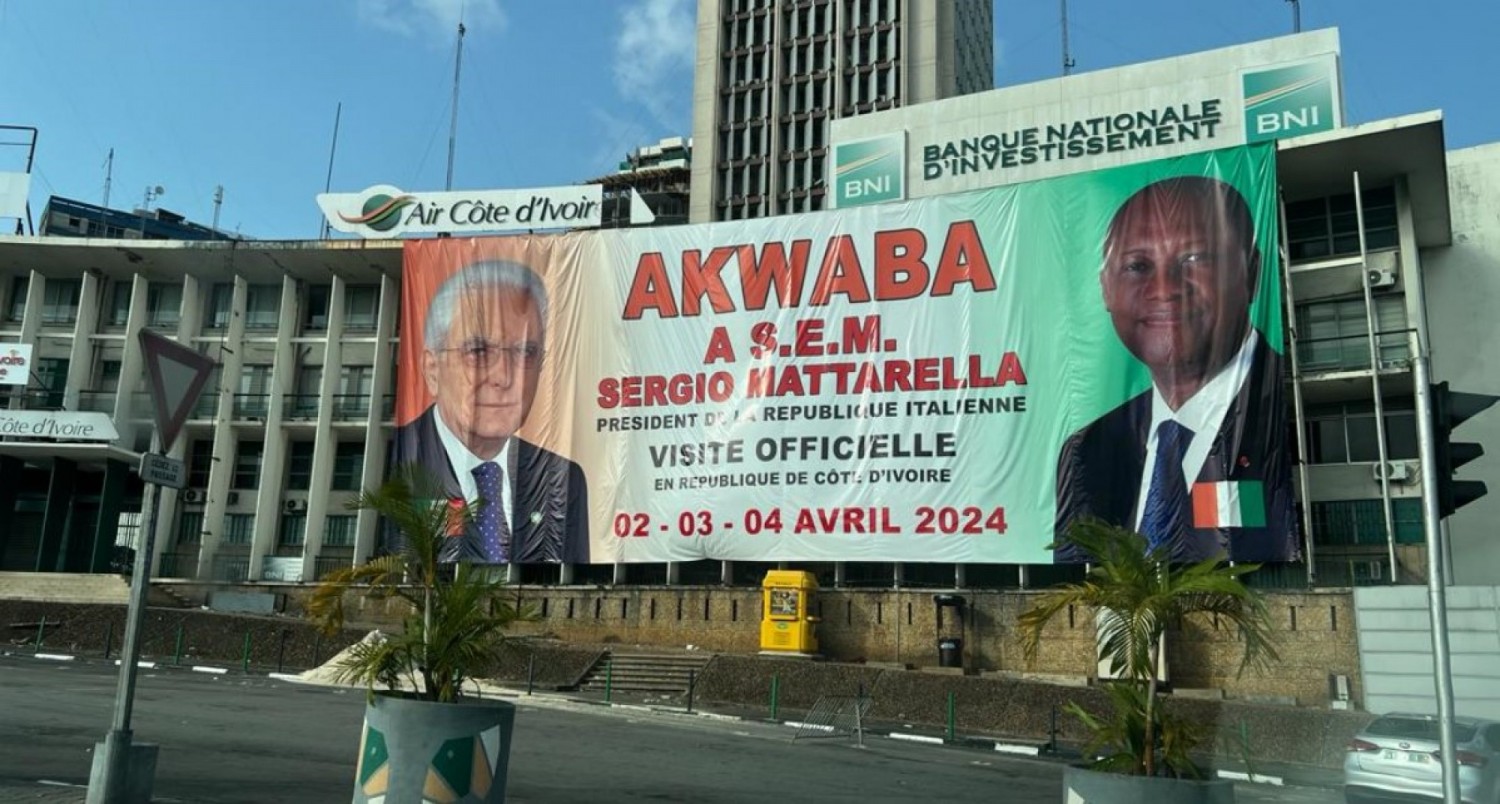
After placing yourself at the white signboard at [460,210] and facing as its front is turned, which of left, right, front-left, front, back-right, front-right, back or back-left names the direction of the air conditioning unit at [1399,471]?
front-left

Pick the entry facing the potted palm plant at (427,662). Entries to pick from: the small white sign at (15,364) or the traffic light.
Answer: the small white sign

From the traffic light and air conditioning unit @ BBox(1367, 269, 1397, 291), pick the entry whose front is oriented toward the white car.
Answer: the air conditioning unit

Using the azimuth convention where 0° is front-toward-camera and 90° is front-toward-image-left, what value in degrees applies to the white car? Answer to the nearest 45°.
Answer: approximately 225°

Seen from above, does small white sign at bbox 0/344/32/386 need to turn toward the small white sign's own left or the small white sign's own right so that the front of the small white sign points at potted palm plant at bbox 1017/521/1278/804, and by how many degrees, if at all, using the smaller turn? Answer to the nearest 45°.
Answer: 0° — it already faces it

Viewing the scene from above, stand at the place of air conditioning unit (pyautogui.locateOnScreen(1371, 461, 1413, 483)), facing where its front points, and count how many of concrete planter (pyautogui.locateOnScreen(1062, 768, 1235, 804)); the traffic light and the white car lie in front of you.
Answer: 3

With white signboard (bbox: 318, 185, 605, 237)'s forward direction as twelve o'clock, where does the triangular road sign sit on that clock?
The triangular road sign is roughly at 12 o'clock from the white signboard.

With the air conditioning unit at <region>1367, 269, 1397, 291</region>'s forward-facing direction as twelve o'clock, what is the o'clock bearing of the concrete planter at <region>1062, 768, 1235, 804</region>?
The concrete planter is roughly at 12 o'clock from the air conditioning unit.

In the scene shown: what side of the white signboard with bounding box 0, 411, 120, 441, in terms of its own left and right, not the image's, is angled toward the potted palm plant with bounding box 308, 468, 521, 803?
front

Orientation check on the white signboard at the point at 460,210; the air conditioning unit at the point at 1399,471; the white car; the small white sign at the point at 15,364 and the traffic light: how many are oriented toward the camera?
3

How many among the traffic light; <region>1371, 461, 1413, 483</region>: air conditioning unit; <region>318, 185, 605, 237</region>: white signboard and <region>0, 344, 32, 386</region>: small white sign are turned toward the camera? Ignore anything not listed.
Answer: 3
